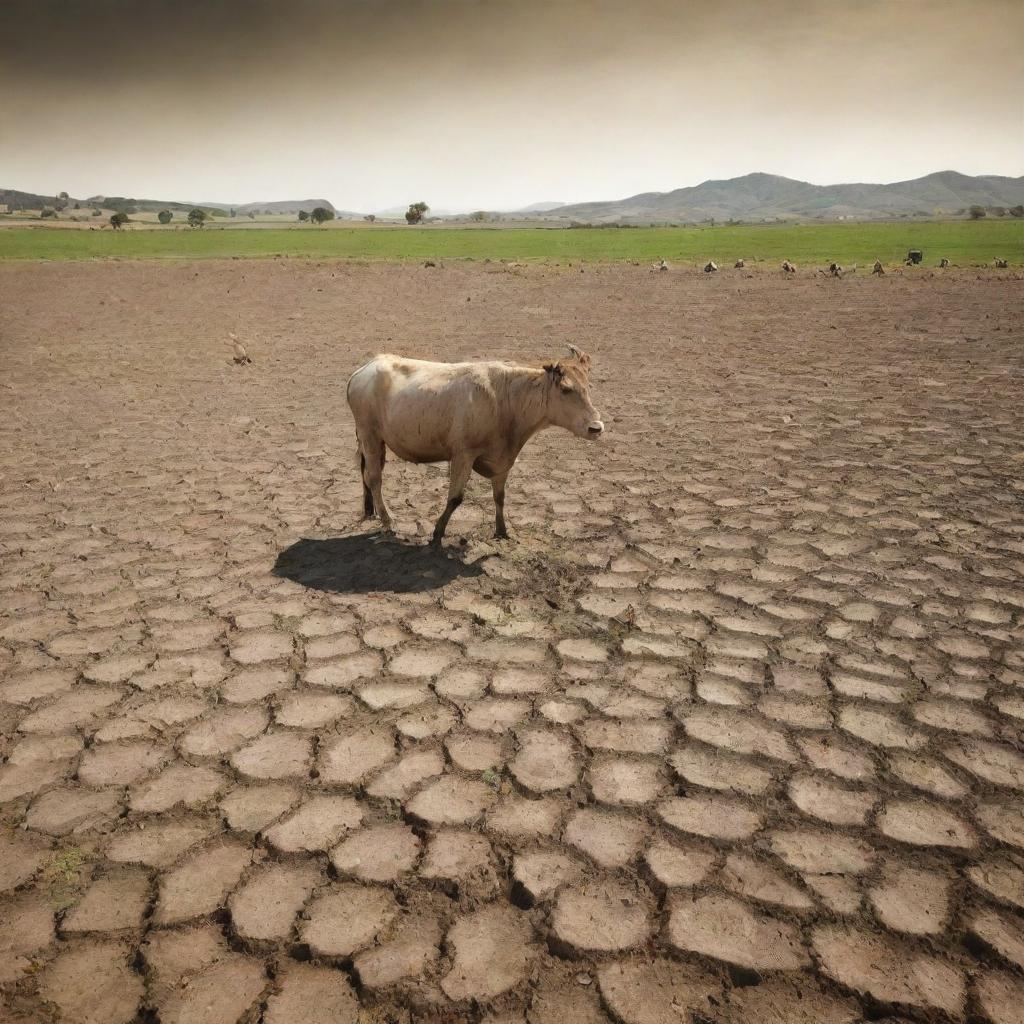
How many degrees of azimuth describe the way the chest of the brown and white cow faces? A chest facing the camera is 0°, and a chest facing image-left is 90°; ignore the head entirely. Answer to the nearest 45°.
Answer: approximately 270°
